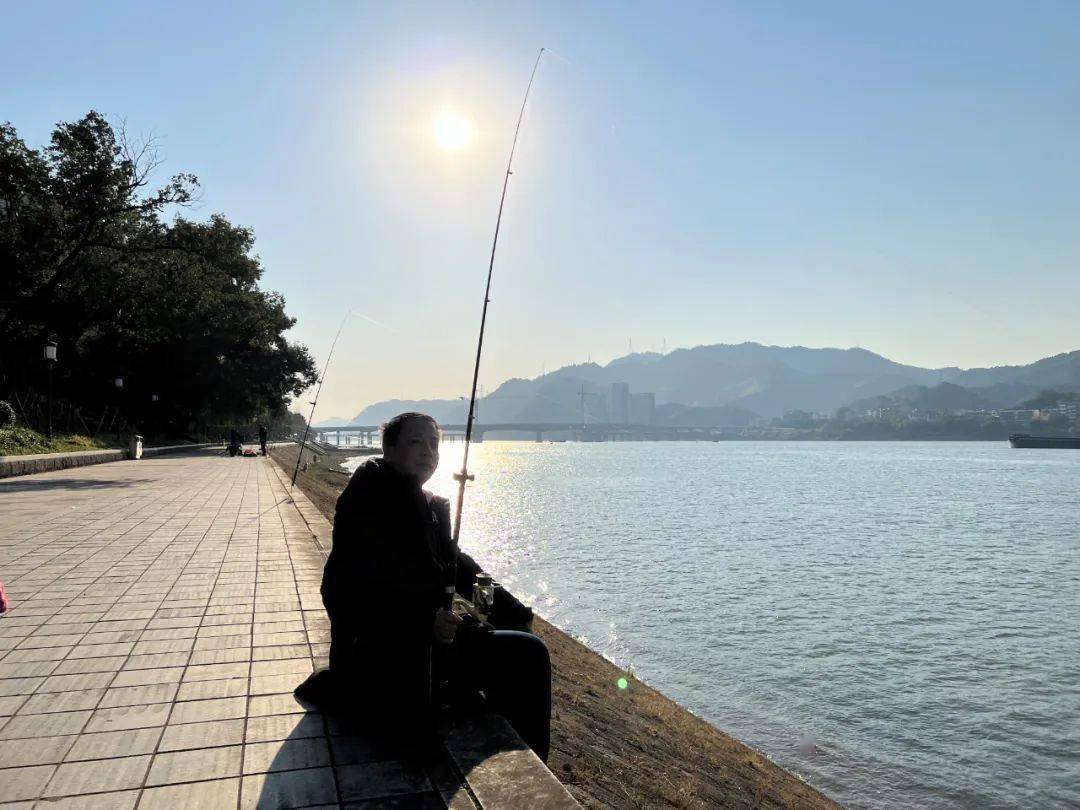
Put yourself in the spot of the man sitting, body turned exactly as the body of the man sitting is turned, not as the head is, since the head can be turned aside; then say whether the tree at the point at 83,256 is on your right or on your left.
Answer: on your left

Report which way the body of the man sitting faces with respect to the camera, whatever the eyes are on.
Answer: to the viewer's right
